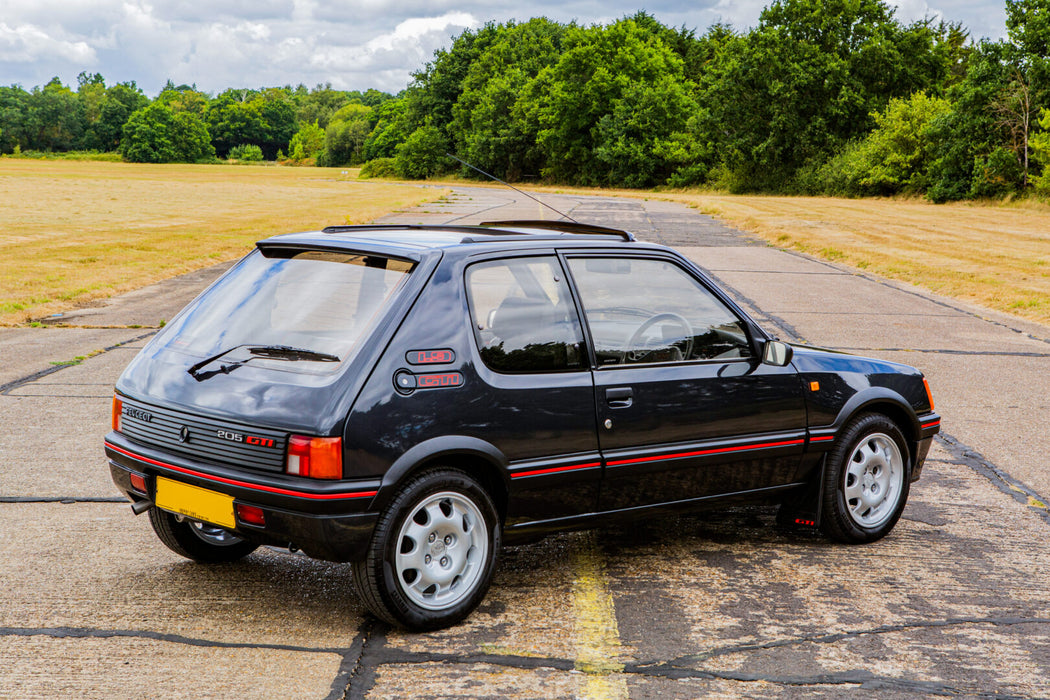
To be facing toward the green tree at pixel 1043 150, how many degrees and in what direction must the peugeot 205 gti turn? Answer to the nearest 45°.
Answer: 0° — it already faces it

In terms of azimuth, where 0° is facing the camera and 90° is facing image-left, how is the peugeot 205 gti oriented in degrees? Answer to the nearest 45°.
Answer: approximately 225°
